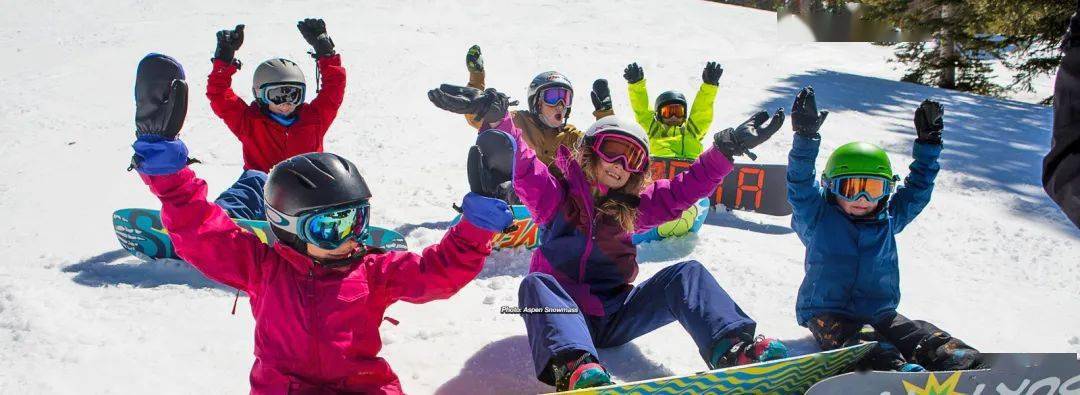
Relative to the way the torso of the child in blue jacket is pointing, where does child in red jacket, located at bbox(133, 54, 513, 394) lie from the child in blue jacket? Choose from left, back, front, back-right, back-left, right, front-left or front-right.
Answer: front-right

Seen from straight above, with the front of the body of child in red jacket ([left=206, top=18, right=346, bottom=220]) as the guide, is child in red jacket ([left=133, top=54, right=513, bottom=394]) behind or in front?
in front

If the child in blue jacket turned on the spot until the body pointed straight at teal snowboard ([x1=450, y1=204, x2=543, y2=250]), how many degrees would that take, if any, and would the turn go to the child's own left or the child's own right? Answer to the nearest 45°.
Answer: approximately 90° to the child's own right

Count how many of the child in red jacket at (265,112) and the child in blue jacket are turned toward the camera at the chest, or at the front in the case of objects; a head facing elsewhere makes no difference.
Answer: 2

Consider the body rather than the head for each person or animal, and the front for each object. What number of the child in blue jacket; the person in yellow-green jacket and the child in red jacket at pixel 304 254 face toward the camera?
3

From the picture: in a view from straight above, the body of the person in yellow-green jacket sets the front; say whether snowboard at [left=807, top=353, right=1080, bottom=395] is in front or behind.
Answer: in front

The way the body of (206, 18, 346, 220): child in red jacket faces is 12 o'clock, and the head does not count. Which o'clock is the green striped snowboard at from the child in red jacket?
The green striped snowboard is roughly at 11 o'clock from the child in red jacket.

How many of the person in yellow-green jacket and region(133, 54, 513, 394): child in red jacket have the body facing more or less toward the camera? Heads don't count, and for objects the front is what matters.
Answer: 2

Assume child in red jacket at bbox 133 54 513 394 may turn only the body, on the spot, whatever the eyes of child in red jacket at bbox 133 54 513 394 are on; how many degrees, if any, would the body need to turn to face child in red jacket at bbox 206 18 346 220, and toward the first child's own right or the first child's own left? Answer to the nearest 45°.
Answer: approximately 180°

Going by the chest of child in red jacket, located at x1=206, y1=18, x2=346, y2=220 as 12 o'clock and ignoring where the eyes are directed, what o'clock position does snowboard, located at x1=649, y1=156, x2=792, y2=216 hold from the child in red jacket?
The snowboard is roughly at 9 o'clock from the child in red jacket.

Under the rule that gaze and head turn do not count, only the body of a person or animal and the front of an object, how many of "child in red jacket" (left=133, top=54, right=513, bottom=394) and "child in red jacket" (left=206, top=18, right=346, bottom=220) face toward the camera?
2

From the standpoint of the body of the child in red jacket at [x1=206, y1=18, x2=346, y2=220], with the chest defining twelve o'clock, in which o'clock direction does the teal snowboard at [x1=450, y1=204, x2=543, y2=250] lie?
The teal snowboard is roughly at 10 o'clock from the child in red jacket.
